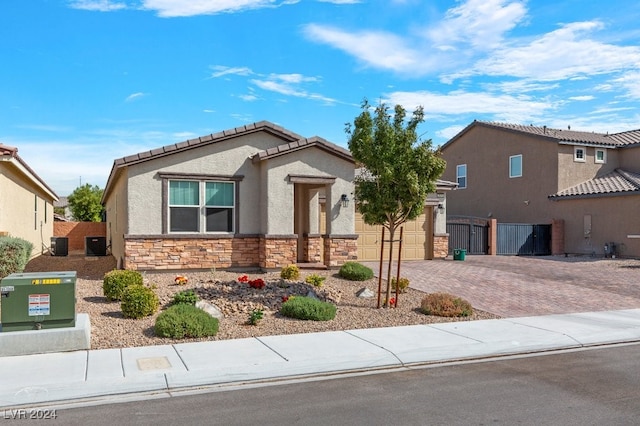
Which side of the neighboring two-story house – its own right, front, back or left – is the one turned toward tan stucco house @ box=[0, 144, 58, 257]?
right

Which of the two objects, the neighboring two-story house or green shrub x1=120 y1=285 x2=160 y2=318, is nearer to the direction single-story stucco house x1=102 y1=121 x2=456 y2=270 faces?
the green shrub

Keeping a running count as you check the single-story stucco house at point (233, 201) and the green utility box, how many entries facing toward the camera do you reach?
2

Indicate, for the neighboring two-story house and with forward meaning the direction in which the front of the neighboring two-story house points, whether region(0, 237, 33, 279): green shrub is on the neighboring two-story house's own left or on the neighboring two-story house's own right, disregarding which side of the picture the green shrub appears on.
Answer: on the neighboring two-story house's own right

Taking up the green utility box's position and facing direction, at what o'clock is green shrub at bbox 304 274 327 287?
The green shrub is roughly at 8 o'clock from the green utility box.

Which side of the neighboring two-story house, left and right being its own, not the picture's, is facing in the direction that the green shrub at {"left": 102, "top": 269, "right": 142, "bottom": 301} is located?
right

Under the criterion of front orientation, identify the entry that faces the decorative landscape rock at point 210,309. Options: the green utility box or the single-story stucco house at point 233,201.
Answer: the single-story stucco house

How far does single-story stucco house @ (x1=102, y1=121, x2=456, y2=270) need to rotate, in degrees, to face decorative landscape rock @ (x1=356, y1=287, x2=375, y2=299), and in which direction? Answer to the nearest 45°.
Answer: approximately 45° to its left
